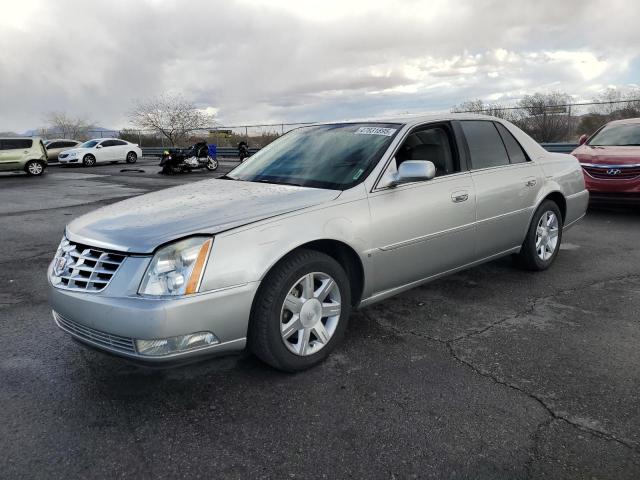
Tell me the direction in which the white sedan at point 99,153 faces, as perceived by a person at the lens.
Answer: facing the viewer and to the left of the viewer

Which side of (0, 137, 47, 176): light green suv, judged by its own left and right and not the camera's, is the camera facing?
left

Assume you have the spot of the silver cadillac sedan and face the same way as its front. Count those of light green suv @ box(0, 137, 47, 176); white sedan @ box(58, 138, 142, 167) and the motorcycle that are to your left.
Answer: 0

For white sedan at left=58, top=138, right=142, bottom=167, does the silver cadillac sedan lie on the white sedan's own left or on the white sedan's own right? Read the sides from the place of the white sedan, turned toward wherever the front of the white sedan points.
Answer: on the white sedan's own left

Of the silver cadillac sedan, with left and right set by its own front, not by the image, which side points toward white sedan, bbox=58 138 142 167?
right

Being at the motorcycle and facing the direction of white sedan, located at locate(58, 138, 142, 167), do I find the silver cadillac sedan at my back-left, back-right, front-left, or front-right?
back-left

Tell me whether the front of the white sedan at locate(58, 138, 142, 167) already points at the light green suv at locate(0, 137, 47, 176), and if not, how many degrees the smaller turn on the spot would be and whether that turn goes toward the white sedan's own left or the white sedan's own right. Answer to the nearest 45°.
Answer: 0° — it already faces it

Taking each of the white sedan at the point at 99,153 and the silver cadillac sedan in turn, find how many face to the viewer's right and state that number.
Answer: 0

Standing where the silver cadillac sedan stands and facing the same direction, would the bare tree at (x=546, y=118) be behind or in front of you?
behind

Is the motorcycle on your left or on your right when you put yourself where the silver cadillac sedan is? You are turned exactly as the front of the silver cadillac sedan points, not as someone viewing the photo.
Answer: on your right

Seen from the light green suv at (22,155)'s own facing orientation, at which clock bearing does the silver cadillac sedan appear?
The silver cadillac sedan is roughly at 9 o'clock from the light green suv.

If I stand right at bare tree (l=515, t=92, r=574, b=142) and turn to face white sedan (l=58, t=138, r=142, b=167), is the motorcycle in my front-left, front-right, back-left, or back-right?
front-left

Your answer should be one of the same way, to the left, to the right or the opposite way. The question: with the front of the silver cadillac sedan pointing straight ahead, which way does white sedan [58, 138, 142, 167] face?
the same way

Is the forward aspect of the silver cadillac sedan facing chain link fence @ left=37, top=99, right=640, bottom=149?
no

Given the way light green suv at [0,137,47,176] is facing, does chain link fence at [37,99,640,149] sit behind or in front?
behind

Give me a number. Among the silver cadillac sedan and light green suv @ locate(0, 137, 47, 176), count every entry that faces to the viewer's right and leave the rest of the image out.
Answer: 0

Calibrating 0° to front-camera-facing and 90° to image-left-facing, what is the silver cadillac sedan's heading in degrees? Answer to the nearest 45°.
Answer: approximately 45°
